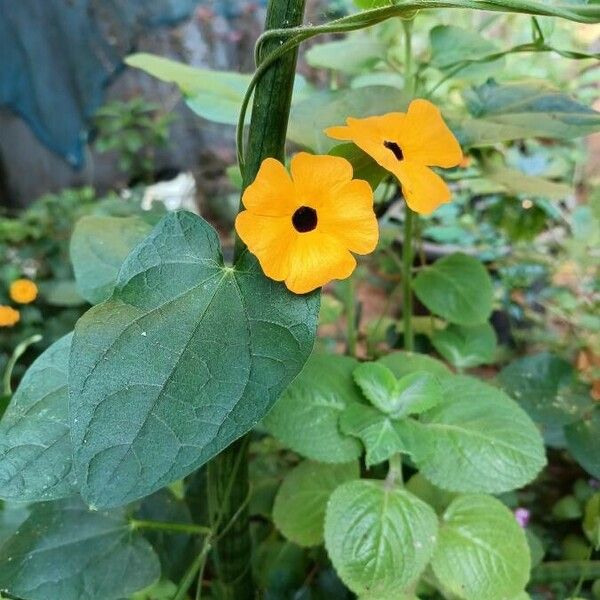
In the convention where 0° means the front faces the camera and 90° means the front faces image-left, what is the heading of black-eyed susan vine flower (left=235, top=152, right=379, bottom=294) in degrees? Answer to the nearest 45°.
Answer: approximately 0°

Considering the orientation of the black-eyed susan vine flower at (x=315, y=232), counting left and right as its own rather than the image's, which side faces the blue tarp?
back
